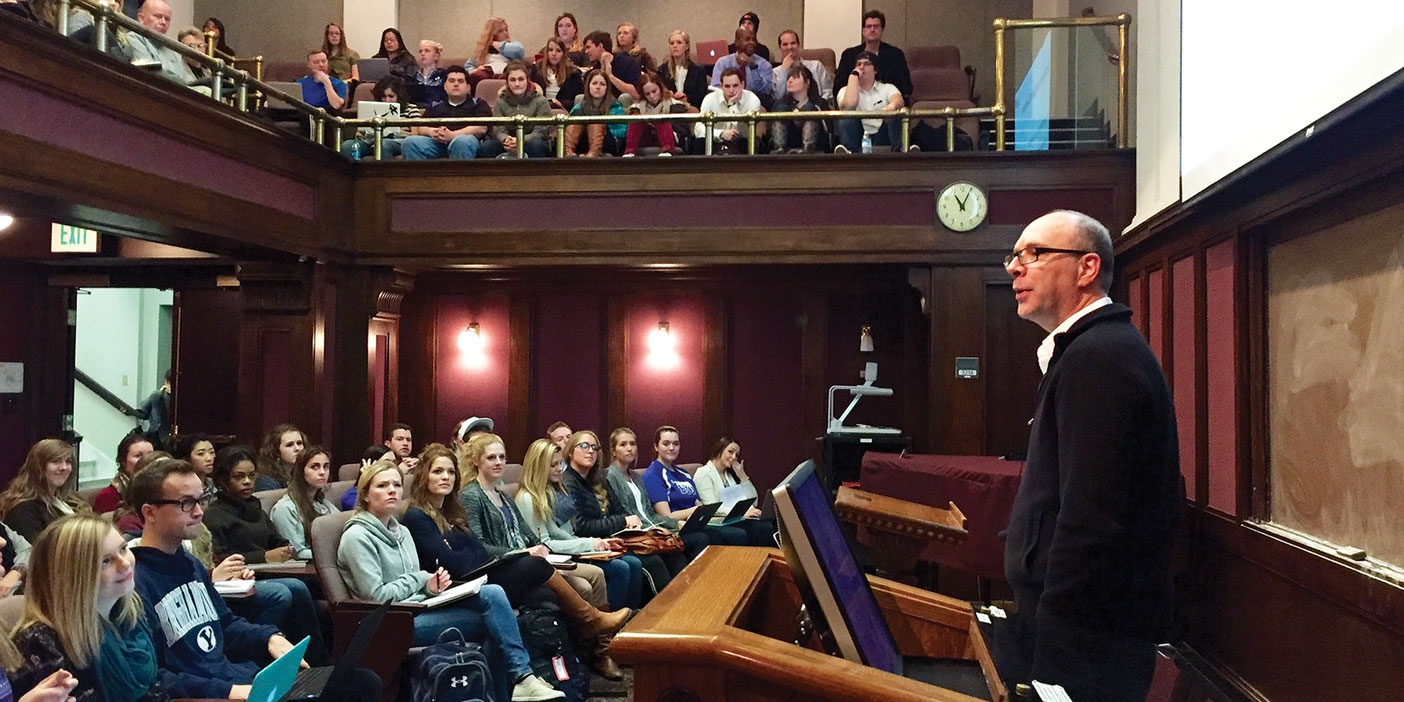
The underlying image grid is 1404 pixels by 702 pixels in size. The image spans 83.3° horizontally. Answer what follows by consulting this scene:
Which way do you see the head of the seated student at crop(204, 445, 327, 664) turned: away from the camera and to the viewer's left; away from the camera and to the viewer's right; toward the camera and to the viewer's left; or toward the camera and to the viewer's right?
toward the camera and to the viewer's right

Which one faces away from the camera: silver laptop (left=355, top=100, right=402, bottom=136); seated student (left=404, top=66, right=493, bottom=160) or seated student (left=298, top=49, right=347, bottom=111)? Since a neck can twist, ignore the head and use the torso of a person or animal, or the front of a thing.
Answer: the silver laptop

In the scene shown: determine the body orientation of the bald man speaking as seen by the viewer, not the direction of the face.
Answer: to the viewer's left

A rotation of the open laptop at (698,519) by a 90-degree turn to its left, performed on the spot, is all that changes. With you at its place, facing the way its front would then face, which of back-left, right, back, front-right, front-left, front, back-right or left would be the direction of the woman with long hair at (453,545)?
front

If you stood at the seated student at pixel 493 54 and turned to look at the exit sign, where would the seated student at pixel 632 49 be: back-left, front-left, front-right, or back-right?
back-left

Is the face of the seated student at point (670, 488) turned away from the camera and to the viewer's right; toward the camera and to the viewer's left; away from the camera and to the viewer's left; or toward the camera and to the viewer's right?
toward the camera and to the viewer's right

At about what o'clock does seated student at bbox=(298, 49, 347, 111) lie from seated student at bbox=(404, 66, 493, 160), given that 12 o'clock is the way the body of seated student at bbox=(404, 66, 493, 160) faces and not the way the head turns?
seated student at bbox=(298, 49, 347, 111) is roughly at 4 o'clock from seated student at bbox=(404, 66, 493, 160).

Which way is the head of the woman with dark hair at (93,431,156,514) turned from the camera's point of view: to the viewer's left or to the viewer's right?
to the viewer's right

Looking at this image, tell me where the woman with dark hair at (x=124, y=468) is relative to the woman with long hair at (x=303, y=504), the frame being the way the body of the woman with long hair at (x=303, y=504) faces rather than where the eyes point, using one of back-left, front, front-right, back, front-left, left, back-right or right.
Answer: back

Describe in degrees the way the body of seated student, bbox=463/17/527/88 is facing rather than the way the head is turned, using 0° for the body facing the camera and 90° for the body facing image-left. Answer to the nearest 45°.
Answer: approximately 315°
